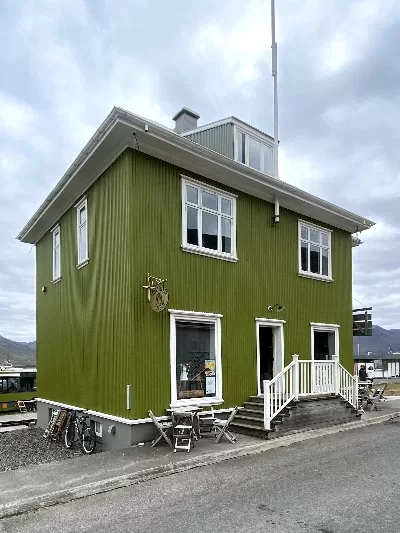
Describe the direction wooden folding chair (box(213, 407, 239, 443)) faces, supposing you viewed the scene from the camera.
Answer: facing to the left of the viewer

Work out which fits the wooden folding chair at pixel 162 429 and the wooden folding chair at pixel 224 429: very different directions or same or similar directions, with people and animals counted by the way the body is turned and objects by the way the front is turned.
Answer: very different directions

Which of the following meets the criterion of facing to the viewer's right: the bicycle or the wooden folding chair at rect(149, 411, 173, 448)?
the wooden folding chair

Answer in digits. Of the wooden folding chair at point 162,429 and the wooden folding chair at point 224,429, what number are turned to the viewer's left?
1

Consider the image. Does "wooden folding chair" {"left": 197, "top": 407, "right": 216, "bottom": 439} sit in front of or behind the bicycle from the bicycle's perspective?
behind

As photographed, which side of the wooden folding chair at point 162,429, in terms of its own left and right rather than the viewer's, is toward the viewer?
right

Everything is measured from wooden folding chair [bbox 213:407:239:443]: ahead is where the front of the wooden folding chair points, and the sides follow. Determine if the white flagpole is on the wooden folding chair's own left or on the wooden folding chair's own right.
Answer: on the wooden folding chair's own right
